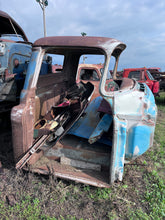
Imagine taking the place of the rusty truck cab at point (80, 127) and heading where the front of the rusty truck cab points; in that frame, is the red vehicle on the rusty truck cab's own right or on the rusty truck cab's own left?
on the rusty truck cab's own left

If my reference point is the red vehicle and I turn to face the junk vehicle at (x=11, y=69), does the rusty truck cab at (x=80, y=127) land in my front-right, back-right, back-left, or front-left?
front-left

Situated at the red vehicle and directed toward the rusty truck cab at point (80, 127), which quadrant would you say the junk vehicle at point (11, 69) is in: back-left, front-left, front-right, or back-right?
front-right
